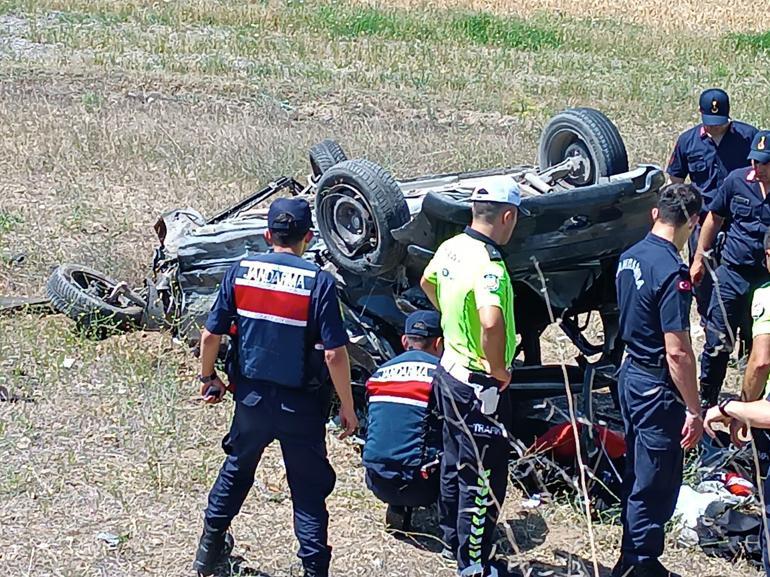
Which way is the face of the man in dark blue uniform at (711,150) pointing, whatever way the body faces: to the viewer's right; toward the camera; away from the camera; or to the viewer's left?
toward the camera

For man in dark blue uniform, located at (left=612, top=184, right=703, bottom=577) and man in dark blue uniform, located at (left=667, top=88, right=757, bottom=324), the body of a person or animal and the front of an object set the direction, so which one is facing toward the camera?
man in dark blue uniform, located at (left=667, top=88, right=757, bottom=324)

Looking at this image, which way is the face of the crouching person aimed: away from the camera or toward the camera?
away from the camera

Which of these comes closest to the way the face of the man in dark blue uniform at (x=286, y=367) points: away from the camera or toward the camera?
away from the camera

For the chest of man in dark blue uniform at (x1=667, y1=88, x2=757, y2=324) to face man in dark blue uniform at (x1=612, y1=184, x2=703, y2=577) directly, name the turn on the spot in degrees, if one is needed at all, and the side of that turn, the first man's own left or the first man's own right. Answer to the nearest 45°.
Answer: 0° — they already face them

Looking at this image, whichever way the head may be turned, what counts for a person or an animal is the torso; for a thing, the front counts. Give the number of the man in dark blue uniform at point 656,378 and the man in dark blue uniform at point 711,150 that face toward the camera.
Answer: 1

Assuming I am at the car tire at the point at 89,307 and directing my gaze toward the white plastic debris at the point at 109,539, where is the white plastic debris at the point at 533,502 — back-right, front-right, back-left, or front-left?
front-left

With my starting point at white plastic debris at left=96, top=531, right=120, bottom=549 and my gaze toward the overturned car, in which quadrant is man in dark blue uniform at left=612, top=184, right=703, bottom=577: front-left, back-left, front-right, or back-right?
front-right

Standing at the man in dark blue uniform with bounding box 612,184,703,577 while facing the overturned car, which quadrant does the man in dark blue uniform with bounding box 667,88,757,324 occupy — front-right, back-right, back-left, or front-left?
front-right

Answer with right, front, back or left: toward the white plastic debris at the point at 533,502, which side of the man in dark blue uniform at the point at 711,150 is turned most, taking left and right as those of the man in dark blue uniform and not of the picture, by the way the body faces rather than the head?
front

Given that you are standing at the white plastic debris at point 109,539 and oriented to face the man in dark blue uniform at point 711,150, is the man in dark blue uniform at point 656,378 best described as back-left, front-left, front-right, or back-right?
front-right

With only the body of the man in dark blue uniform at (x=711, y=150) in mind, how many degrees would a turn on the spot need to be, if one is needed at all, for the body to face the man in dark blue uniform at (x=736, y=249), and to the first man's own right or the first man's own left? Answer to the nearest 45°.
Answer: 0° — they already face them

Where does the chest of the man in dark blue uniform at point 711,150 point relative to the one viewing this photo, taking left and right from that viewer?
facing the viewer

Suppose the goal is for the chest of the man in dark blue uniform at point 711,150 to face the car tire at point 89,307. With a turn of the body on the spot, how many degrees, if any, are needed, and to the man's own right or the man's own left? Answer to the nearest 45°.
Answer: approximately 90° to the man's own right
